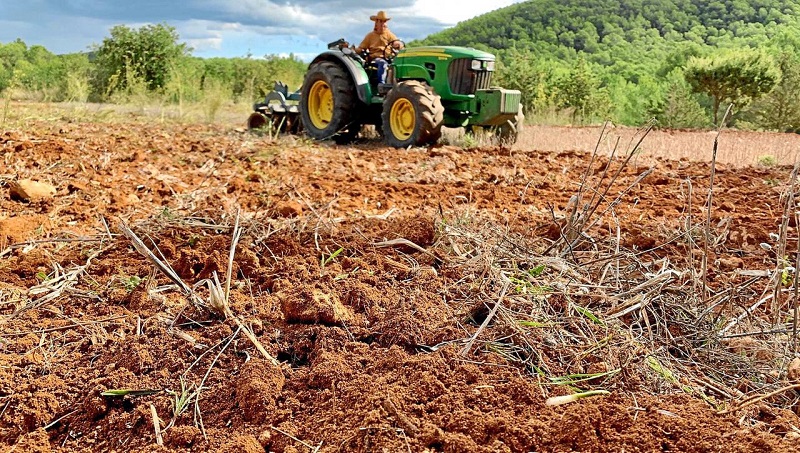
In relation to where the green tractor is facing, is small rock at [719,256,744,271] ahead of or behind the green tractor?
ahead

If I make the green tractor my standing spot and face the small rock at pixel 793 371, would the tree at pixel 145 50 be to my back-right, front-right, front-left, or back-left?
back-right

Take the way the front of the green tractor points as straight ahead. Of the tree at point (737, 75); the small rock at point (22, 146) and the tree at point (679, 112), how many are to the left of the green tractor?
2

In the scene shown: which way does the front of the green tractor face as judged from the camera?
facing the viewer and to the right of the viewer

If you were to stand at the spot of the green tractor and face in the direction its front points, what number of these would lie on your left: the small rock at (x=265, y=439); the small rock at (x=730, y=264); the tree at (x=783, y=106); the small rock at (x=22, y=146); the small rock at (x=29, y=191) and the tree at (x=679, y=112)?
2

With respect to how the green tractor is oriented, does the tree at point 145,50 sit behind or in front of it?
behind

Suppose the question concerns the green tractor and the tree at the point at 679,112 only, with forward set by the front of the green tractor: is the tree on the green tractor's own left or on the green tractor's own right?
on the green tractor's own left

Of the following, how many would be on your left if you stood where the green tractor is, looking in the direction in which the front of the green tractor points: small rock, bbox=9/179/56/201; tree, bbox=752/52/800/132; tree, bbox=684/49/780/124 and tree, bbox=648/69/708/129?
3

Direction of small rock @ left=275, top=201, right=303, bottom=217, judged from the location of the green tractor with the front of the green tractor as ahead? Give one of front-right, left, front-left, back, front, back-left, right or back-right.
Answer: front-right

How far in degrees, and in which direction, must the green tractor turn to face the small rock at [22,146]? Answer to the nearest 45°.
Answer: approximately 90° to its right

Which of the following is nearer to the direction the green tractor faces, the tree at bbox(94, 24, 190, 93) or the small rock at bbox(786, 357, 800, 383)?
the small rock

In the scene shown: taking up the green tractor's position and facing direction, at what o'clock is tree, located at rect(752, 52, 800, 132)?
The tree is roughly at 9 o'clock from the green tractor.

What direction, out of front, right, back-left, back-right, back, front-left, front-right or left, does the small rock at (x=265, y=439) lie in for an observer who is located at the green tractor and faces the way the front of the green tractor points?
front-right
